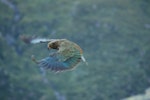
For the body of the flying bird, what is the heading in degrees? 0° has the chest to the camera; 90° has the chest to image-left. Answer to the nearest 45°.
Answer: approximately 90°
